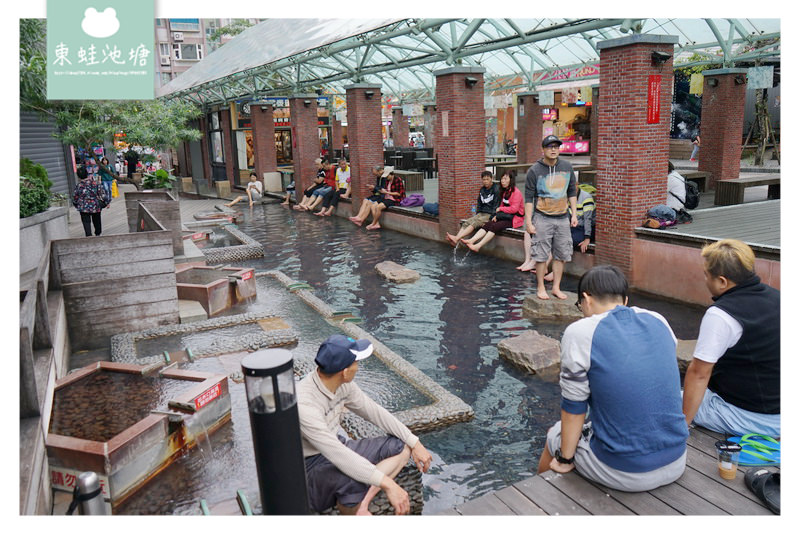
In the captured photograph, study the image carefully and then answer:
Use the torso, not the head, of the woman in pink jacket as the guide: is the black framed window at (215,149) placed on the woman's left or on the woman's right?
on the woman's right

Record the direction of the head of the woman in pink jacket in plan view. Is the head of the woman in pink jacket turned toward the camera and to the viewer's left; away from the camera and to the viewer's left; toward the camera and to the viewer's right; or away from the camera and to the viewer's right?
toward the camera and to the viewer's left

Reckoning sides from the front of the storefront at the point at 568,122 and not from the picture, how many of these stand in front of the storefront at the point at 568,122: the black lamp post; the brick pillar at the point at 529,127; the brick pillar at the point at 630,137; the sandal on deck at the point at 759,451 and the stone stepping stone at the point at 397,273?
5

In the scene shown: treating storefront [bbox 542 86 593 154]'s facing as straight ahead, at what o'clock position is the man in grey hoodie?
The man in grey hoodie is roughly at 12 o'clock from the storefront.

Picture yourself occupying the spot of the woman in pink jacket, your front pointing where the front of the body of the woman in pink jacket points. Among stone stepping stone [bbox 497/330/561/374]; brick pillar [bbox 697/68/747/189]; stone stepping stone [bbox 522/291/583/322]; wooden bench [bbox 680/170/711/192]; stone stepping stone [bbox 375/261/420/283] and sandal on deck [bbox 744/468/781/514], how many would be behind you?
2

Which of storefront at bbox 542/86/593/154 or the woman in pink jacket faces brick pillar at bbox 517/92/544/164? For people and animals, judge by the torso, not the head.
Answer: the storefront

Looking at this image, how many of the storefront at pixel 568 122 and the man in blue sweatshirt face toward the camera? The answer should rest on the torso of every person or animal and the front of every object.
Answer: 1

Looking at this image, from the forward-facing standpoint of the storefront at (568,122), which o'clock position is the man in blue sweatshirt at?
The man in blue sweatshirt is roughly at 12 o'clock from the storefront.

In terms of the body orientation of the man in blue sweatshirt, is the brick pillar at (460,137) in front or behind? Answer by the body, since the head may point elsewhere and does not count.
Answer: in front

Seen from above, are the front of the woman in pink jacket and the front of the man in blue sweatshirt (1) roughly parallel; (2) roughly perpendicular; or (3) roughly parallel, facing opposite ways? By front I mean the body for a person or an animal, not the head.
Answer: roughly perpendicular

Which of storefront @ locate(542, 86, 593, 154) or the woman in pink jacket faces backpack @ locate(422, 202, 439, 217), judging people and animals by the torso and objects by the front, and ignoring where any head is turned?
the storefront

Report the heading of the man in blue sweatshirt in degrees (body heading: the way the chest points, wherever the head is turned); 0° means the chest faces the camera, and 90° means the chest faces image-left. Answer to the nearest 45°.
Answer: approximately 135°
